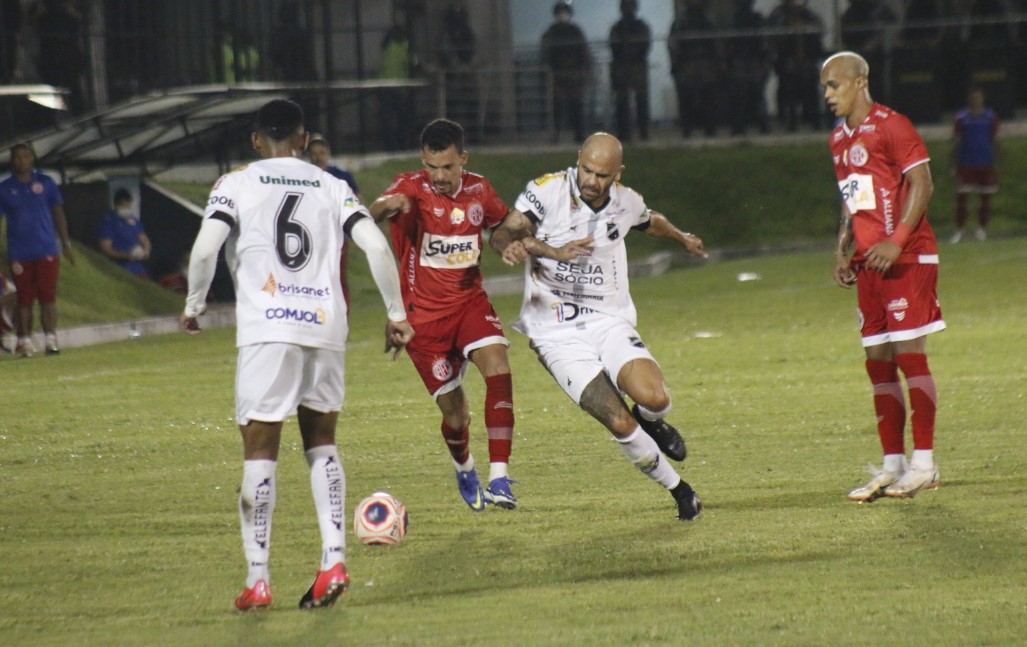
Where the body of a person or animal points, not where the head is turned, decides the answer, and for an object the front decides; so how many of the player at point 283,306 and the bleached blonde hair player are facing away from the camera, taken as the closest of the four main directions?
1

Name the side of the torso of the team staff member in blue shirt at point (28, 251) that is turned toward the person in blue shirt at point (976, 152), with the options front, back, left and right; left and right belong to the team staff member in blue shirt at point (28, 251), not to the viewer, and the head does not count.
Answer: left

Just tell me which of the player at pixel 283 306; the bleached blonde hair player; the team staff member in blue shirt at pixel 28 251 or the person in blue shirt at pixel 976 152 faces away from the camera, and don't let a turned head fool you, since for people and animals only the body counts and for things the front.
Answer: the player

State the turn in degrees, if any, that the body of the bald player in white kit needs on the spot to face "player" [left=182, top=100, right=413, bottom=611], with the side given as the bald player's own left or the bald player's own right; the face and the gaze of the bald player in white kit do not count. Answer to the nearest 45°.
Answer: approximately 45° to the bald player's own right

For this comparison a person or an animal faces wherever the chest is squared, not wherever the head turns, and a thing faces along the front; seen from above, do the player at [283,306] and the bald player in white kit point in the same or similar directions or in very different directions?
very different directions

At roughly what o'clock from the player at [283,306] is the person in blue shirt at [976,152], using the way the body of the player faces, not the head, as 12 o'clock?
The person in blue shirt is roughly at 1 o'clock from the player.

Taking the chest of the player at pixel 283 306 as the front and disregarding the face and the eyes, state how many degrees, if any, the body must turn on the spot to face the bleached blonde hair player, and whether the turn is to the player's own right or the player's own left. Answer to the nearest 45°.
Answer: approximately 45° to the player's own right

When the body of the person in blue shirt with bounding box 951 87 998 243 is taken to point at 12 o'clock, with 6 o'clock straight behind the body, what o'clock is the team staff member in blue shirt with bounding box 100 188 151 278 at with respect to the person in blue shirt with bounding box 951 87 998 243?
the team staff member in blue shirt with bounding box 100 188 151 278 is roughly at 2 o'clock from the person in blue shirt with bounding box 951 87 998 243.

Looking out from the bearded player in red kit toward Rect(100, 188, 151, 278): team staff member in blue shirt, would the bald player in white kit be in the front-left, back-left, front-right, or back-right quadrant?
back-right

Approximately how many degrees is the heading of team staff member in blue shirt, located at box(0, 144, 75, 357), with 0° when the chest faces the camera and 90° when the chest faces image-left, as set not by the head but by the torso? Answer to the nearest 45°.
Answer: approximately 0°

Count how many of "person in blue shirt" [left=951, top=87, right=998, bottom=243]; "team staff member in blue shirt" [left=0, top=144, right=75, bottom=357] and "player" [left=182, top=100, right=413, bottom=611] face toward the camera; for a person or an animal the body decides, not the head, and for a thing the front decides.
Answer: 2
